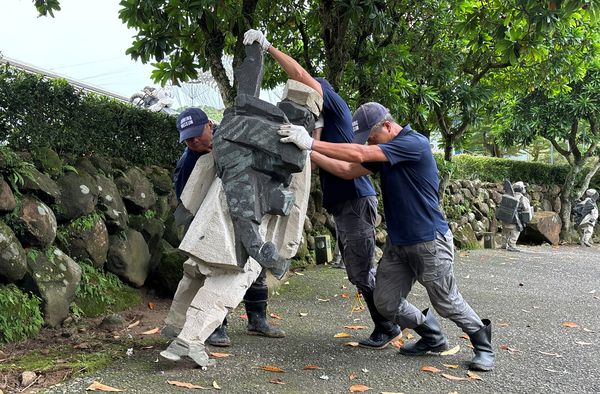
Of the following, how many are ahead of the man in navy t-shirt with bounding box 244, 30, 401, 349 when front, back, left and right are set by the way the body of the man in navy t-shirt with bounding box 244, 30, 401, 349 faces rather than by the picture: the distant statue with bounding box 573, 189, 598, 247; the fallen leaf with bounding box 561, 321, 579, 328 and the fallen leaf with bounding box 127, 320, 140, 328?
1

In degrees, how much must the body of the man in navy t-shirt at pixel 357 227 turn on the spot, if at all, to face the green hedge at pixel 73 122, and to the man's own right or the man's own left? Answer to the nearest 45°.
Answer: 0° — they already face it

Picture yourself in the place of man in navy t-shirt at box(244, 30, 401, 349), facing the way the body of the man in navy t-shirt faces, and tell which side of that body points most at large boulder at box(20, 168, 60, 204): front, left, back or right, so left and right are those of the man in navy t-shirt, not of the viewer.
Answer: front

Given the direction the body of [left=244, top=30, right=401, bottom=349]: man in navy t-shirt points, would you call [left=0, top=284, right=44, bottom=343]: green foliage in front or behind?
in front

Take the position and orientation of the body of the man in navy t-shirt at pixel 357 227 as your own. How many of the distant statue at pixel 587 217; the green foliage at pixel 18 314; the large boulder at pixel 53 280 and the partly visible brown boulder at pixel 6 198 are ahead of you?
3

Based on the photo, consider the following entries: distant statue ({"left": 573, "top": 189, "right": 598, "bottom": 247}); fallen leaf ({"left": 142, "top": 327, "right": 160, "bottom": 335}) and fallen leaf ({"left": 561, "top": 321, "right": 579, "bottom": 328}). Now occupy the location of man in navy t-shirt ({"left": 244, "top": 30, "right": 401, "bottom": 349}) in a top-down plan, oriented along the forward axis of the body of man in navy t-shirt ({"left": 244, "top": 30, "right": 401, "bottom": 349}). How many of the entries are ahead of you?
1

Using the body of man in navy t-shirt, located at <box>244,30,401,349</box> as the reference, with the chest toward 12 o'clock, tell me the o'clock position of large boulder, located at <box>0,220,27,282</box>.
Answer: The large boulder is roughly at 12 o'clock from the man in navy t-shirt.

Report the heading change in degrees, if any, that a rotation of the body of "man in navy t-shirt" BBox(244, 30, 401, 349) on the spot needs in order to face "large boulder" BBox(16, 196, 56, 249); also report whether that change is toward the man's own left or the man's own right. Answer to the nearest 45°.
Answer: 0° — they already face it

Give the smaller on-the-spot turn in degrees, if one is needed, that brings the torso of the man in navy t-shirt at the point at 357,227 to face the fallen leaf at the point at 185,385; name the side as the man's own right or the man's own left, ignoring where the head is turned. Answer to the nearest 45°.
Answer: approximately 45° to the man's own left

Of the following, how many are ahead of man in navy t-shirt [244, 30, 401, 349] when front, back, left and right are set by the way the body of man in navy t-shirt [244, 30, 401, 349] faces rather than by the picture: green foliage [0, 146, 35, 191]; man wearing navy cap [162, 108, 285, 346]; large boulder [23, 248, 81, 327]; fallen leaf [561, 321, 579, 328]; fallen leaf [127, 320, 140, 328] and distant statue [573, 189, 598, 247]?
4

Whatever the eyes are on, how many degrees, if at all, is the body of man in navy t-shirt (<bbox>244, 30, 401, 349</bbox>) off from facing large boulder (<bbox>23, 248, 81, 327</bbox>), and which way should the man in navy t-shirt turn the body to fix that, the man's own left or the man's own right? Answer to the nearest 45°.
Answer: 0° — they already face it

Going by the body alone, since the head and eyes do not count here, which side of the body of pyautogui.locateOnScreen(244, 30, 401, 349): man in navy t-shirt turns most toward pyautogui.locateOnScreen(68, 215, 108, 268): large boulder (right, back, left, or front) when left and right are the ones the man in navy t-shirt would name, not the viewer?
front

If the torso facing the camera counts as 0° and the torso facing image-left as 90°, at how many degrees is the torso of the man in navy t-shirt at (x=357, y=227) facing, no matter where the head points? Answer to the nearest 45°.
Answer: approximately 90°

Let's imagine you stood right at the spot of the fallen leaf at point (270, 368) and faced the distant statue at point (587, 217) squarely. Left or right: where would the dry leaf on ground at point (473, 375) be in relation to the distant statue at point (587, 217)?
right

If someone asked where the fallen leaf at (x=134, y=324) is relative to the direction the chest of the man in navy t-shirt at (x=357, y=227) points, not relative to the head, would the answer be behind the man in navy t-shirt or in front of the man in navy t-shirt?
in front

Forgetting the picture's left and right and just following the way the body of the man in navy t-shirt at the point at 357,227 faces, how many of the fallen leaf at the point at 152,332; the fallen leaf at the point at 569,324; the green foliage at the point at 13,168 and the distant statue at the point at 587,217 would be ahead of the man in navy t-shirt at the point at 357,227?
2
